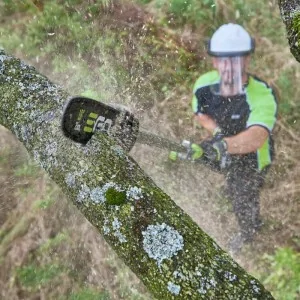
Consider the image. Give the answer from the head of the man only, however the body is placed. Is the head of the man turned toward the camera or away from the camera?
toward the camera

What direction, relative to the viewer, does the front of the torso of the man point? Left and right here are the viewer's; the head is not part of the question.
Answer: facing the viewer and to the left of the viewer
